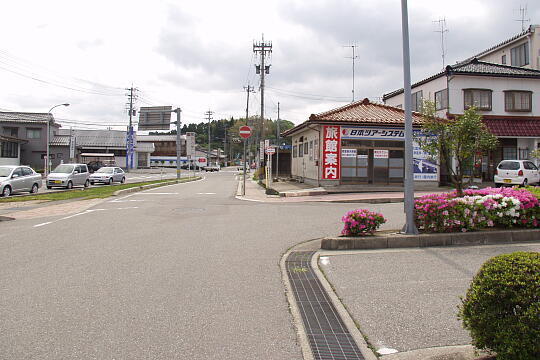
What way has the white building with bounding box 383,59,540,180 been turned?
toward the camera

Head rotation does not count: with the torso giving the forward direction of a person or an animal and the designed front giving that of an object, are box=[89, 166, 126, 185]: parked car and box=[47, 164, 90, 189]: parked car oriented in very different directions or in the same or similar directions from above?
same or similar directions

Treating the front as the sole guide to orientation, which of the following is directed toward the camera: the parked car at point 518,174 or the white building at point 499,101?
the white building

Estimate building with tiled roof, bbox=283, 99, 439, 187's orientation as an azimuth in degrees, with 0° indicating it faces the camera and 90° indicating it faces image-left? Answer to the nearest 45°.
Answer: approximately 0°

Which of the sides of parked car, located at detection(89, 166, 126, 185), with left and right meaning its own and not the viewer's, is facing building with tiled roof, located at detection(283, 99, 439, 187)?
left

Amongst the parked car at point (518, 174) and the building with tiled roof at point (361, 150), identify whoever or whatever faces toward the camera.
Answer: the building with tiled roof

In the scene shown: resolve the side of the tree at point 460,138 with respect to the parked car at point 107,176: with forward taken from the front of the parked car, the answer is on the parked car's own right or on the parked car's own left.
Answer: on the parked car's own left

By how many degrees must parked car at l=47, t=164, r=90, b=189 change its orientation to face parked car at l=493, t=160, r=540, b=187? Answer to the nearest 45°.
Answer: approximately 90° to its left

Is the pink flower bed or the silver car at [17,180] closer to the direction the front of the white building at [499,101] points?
the pink flower bed

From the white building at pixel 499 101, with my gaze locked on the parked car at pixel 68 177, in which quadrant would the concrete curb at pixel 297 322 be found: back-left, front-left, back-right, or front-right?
front-left

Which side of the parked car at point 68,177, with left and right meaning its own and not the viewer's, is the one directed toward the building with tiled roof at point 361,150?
left

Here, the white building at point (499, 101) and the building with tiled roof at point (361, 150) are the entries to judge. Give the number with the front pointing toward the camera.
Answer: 2

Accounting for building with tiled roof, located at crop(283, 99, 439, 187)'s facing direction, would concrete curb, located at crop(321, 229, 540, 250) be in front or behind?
in front

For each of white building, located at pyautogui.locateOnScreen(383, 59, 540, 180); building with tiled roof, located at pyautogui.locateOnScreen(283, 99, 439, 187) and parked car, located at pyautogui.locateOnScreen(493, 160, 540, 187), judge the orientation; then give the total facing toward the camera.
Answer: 2
